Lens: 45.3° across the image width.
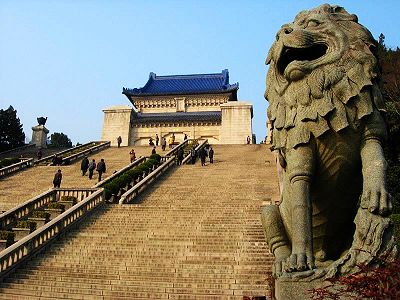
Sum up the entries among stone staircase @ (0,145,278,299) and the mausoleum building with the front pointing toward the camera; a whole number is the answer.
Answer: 2

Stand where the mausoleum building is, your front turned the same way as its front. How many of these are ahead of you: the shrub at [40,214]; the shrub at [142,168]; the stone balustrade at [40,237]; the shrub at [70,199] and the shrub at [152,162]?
5

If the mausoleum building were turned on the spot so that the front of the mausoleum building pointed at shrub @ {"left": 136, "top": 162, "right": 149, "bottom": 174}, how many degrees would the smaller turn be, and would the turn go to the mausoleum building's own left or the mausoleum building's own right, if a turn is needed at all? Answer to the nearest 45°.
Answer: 0° — it already faces it

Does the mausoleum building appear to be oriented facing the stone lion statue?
yes

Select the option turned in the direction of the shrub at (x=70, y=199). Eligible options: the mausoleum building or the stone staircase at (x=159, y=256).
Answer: the mausoleum building

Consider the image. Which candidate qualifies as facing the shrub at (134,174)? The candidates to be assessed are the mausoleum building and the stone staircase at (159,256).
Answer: the mausoleum building

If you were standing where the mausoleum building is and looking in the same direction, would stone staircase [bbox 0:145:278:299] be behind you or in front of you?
in front
